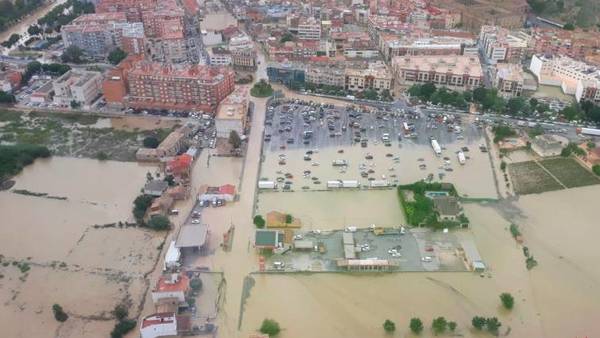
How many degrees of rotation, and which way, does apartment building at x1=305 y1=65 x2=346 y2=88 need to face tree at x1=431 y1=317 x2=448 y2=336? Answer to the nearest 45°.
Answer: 0° — it already faces it

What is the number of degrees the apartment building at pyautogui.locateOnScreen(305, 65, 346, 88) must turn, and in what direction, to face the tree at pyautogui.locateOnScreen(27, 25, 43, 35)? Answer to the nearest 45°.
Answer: approximately 90° to its right

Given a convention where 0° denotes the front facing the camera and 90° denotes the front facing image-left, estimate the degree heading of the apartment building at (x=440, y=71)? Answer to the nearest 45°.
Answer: approximately 0°

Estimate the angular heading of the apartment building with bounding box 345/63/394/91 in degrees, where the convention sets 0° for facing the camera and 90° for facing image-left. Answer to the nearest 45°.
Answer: approximately 0°

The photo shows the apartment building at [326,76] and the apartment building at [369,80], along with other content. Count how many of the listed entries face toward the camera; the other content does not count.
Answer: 2

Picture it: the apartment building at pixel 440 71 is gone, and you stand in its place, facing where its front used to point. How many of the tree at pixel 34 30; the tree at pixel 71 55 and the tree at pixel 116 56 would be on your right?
3

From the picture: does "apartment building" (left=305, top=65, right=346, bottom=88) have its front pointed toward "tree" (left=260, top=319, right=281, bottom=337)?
yes

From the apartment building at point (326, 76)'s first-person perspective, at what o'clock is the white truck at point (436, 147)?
The white truck is roughly at 11 o'clock from the apartment building.
